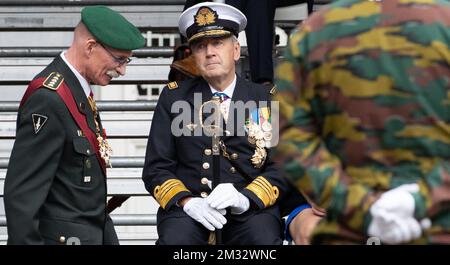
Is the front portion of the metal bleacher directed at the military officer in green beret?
yes

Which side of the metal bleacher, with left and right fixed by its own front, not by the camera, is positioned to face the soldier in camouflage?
front

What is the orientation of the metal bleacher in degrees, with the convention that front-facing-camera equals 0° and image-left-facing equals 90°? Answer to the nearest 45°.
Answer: approximately 0°

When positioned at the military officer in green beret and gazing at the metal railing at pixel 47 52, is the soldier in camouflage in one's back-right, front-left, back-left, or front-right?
back-right
